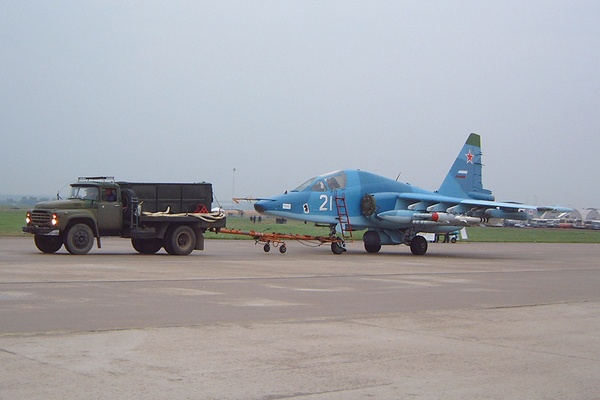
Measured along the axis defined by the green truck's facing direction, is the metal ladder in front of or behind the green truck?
behind

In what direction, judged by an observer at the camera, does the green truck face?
facing the viewer and to the left of the viewer

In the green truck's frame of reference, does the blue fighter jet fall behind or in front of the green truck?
behind
